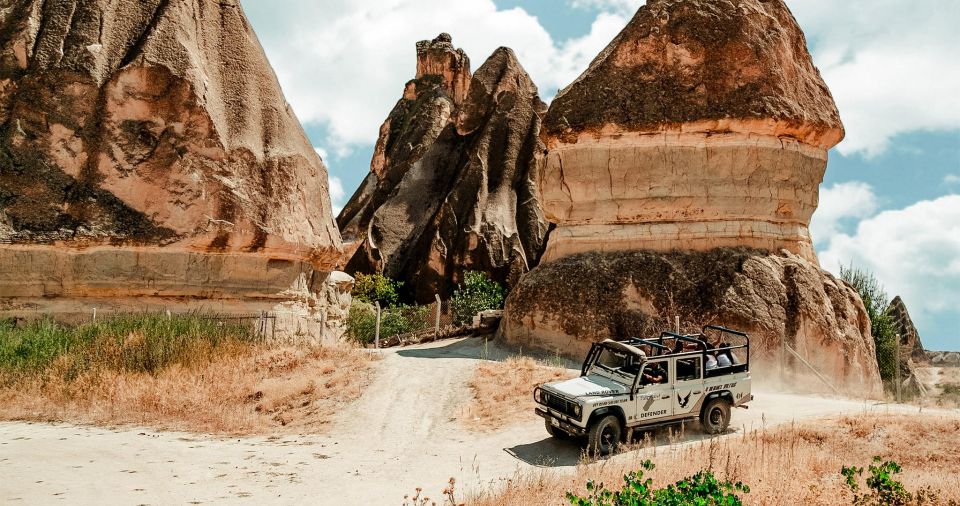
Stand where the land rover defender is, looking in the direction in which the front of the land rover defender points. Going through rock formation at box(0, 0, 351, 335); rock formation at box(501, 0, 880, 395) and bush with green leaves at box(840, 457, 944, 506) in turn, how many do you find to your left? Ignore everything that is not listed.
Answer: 1

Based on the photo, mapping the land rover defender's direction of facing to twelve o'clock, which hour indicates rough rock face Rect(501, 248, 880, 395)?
The rough rock face is roughly at 5 o'clock from the land rover defender.

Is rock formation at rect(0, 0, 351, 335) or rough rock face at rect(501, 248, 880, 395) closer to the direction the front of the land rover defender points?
the rock formation

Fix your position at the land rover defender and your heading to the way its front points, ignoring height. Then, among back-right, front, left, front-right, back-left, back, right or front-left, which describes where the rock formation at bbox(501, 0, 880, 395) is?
back-right

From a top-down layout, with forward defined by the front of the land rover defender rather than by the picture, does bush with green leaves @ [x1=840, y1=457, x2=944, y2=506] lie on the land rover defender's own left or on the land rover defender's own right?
on the land rover defender's own left

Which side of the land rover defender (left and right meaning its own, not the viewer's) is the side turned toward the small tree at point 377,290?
right

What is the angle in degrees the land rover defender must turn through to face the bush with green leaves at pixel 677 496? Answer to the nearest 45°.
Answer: approximately 45° to its left

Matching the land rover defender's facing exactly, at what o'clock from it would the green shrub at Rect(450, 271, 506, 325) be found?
The green shrub is roughly at 4 o'clock from the land rover defender.

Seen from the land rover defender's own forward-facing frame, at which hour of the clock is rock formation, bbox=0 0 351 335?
The rock formation is roughly at 2 o'clock from the land rover defender.

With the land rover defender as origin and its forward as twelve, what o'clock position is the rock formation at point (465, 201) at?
The rock formation is roughly at 4 o'clock from the land rover defender.

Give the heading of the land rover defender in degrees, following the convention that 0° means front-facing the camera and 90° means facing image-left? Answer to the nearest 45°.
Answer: approximately 45°

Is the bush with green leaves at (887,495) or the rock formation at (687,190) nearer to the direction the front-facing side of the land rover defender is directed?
the bush with green leaves
